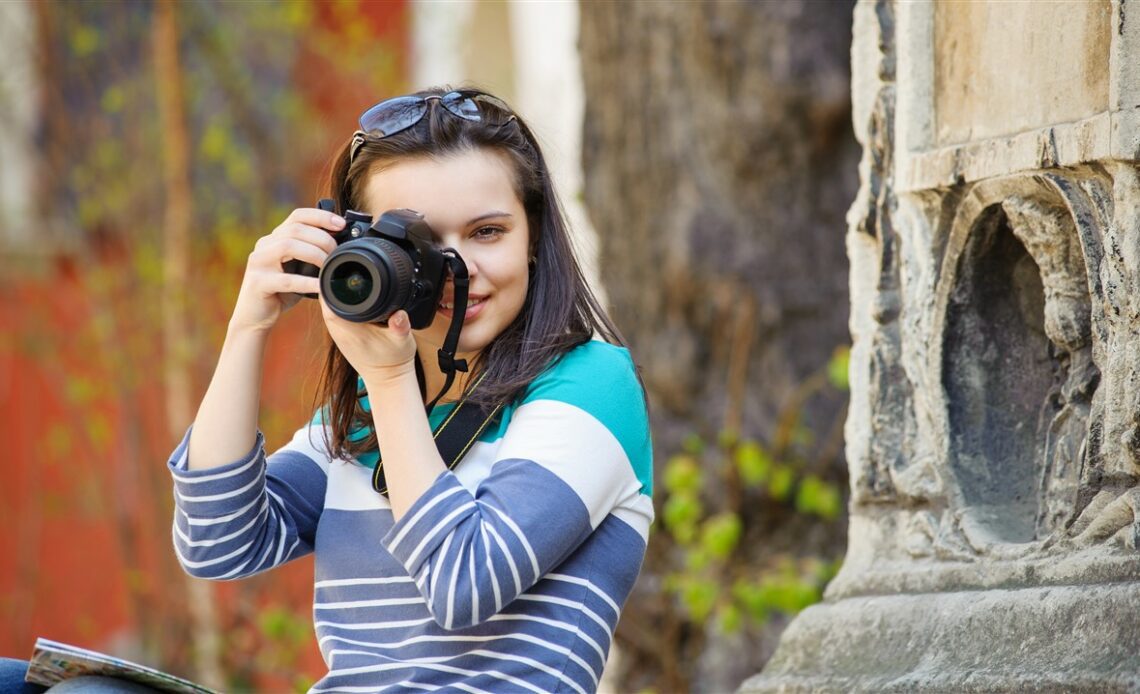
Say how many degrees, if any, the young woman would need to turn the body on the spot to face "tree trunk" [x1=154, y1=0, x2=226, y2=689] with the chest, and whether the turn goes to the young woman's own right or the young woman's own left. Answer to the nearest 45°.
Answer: approximately 135° to the young woman's own right

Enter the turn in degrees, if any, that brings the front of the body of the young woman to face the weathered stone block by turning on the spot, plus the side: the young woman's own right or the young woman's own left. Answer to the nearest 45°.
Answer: approximately 135° to the young woman's own left

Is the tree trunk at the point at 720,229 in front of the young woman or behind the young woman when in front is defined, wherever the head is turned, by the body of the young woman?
behind

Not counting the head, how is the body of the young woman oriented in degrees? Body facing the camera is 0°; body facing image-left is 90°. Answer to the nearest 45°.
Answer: approximately 45°
